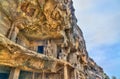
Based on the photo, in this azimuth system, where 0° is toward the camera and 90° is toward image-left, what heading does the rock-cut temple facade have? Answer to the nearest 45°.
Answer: approximately 315°
